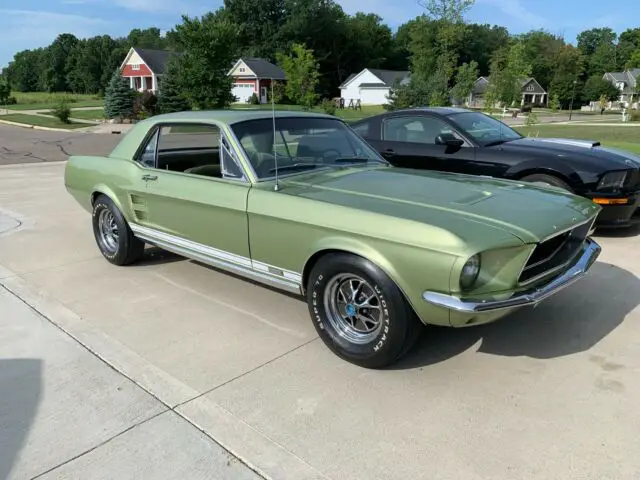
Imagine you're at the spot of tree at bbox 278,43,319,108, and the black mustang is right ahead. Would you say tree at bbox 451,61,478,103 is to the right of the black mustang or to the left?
left

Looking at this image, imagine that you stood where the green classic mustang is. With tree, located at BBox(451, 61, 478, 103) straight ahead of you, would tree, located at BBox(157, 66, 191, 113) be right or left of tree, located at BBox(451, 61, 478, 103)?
left

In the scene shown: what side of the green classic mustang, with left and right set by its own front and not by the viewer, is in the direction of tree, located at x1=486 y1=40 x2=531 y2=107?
left

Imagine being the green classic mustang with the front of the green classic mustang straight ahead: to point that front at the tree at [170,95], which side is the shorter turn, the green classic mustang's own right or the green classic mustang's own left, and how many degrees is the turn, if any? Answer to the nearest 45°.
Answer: approximately 135° to the green classic mustang's own left

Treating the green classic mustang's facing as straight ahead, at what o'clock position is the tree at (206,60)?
The tree is roughly at 7 o'clock from the green classic mustang.

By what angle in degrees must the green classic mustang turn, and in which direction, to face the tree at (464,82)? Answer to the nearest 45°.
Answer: approximately 135° to its left

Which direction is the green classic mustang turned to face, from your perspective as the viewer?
facing the viewer and to the right of the viewer

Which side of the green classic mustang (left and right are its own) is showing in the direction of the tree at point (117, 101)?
back
